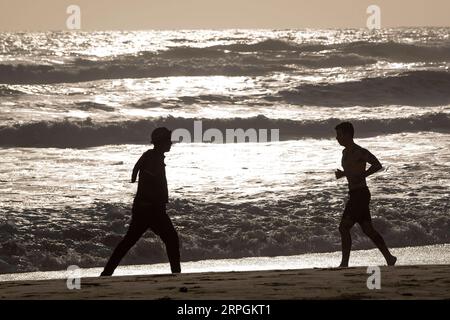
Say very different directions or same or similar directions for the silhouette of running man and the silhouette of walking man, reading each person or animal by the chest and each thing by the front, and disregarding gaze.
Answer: very different directions

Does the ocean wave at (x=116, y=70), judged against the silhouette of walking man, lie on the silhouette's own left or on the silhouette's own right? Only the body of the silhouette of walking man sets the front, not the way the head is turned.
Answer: on the silhouette's own left

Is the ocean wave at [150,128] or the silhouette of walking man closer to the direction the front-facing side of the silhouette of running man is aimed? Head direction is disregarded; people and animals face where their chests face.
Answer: the silhouette of walking man

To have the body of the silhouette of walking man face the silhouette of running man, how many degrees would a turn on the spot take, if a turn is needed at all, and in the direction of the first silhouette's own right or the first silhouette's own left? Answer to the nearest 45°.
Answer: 0° — they already face it

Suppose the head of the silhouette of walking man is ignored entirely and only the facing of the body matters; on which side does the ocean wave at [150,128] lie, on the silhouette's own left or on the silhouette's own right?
on the silhouette's own left

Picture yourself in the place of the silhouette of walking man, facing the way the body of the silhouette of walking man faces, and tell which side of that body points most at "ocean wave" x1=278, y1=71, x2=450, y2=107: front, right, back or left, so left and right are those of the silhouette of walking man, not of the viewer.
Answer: left

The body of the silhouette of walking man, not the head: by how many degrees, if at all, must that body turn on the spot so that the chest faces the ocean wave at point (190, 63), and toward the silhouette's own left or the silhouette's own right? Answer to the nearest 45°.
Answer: approximately 90° to the silhouette's own left

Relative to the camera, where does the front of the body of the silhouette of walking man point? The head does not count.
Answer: to the viewer's right

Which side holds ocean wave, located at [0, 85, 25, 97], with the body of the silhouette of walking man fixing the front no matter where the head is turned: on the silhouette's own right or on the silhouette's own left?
on the silhouette's own left

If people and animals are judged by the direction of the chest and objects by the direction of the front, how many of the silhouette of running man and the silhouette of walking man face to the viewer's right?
1
